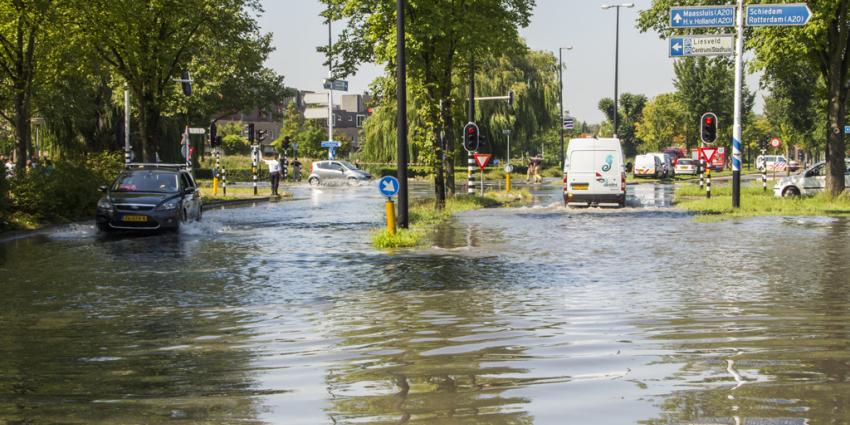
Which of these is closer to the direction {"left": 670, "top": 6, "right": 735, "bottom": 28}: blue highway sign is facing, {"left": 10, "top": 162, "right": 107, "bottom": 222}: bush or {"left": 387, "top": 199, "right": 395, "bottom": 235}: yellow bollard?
the yellow bollard

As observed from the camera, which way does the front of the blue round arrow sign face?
facing the viewer

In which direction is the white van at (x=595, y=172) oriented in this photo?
away from the camera

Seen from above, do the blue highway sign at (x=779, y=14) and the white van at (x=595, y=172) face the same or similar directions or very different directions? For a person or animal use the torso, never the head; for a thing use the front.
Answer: very different directions

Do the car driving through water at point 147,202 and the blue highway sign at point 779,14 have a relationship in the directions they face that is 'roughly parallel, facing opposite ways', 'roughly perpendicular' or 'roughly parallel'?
roughly parallel

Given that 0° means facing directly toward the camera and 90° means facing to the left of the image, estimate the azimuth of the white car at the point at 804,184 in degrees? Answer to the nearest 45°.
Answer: approximately 90°

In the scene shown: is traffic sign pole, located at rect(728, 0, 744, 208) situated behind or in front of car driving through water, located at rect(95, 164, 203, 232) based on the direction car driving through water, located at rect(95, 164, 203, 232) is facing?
behind

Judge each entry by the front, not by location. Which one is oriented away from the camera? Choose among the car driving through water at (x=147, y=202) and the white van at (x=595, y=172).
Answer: the white van

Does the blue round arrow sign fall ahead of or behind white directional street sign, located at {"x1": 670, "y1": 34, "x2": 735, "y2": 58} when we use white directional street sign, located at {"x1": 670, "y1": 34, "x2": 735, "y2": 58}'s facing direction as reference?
ahead

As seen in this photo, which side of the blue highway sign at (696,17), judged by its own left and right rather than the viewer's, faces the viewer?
front

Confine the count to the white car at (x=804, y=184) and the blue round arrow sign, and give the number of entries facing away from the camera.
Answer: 0

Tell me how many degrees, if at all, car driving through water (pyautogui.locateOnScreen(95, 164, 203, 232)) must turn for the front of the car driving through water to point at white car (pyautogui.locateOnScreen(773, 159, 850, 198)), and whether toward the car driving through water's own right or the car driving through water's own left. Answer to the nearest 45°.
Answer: approximately 135° to the car driving through water's own left

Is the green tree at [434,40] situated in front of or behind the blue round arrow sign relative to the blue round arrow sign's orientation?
behind

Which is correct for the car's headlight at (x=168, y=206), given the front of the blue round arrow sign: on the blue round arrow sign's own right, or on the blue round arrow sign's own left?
on the blue round arrow sign's own right

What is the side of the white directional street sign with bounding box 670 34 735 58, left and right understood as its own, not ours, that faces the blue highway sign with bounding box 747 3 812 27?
left
